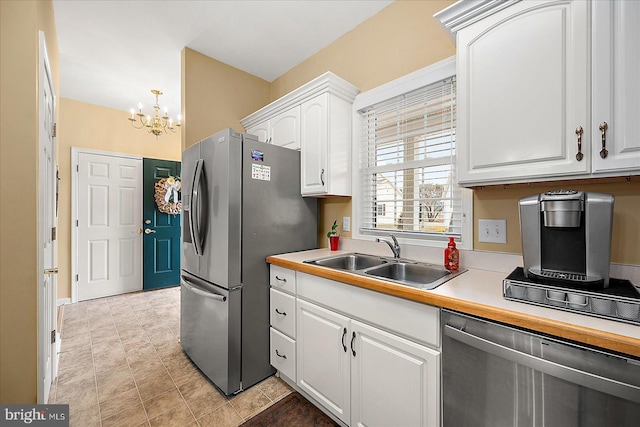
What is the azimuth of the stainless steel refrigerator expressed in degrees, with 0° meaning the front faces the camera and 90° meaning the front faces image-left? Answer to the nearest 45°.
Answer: approximately 45°

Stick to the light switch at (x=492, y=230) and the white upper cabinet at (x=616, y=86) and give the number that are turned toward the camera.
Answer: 2

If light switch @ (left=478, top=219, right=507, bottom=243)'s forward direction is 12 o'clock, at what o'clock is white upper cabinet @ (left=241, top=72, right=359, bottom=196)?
The white upper cabinet is roughly at 3 o'clock from the light switch.

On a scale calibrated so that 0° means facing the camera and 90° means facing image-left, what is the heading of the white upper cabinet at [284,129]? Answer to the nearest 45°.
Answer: approximately 45°

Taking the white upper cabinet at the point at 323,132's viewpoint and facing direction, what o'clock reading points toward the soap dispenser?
The soap dispenser is roughly at 9 o'clock from the white upper cabinet.

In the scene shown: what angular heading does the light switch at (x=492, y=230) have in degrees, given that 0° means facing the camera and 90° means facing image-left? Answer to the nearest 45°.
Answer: approximately 0°

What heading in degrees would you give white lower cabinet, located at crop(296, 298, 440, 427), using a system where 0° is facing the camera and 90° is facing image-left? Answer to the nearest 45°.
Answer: approximately 45°

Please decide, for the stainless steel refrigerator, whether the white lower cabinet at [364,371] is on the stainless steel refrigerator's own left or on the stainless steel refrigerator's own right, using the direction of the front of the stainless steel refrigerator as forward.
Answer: on the stainless steel refrigerator's own left
